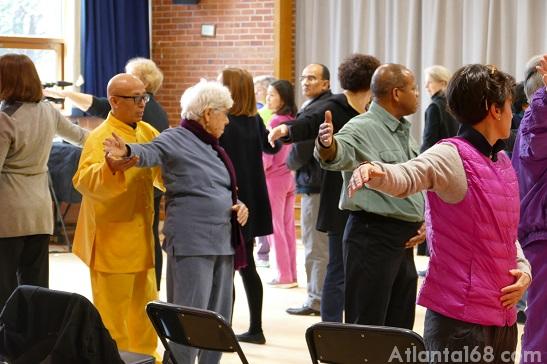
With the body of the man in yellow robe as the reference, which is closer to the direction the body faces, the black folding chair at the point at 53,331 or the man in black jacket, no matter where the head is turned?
the black folding chair

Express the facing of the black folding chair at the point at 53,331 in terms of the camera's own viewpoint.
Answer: facing away from the viewer and to the right of the viewer

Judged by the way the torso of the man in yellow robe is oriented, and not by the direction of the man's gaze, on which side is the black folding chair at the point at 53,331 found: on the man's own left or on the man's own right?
on the man's own right

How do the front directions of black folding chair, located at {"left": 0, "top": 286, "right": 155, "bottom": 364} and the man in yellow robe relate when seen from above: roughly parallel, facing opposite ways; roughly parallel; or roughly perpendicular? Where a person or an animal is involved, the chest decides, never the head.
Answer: roughly perpendicular

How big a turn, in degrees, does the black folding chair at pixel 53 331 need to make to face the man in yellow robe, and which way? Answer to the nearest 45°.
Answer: approximately 45° to its left
